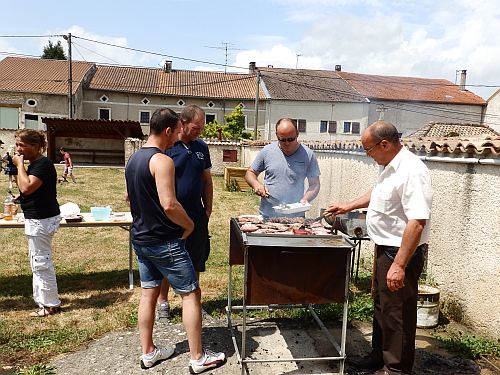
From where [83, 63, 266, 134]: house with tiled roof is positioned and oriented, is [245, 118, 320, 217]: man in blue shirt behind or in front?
in front

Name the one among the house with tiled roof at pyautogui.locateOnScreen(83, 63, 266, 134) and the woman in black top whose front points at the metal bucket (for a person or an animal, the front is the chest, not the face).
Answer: the house with tiled roof

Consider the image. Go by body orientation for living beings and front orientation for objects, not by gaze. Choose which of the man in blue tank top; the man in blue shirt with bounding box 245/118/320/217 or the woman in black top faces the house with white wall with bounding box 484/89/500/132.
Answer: the man in blue tank top

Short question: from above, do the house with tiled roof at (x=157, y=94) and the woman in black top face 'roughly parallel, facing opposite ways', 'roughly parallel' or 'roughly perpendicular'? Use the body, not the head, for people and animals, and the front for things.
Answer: roughly perpendicular

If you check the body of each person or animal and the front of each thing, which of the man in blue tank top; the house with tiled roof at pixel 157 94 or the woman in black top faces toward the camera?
the house with tiled roof

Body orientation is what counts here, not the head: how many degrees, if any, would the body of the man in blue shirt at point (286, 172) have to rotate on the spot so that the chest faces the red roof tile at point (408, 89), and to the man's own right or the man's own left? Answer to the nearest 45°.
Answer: approximately 180°

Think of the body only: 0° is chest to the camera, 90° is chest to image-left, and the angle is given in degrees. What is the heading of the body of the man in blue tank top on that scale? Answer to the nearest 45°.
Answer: approximately 225°

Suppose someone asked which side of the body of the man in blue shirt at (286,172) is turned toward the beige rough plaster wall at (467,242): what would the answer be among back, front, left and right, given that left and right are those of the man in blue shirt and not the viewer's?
left

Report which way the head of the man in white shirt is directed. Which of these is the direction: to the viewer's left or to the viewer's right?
to the viewer's left

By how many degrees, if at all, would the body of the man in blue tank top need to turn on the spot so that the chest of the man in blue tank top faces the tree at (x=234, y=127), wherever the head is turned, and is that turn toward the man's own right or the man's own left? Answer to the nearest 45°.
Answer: approximately 45° to the man's own left

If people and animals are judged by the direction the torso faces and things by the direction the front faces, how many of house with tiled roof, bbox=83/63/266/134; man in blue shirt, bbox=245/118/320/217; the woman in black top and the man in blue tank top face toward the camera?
2
